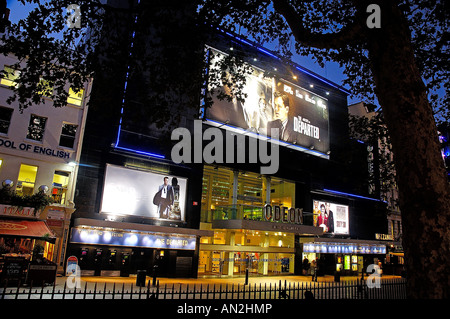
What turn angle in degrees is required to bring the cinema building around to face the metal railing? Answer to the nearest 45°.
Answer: approximately 45° to its right

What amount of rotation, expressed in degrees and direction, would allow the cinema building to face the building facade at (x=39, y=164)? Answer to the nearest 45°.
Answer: approximately 90° to its right

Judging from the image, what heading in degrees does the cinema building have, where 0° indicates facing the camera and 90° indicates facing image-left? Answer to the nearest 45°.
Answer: approximately 315°

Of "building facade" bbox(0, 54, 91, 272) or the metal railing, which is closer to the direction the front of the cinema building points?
the metal railing

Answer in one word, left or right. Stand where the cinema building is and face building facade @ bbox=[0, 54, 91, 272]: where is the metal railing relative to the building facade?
left

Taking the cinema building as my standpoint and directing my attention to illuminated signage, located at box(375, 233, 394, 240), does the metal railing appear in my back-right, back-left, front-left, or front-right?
back-right
